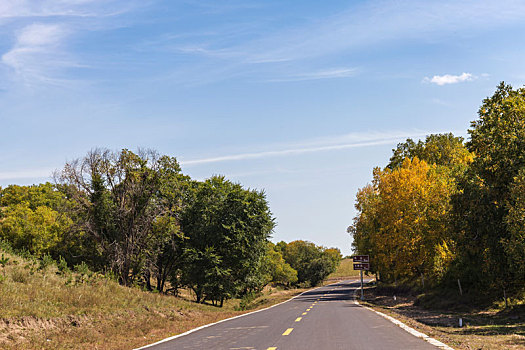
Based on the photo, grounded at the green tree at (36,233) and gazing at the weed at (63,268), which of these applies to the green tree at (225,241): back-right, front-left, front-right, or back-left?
front-left

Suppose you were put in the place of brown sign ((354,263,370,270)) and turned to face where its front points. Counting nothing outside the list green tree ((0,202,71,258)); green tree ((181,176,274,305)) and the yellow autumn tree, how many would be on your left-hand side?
1

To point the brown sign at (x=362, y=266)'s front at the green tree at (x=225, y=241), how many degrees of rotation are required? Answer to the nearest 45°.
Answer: approximately 90° to its right

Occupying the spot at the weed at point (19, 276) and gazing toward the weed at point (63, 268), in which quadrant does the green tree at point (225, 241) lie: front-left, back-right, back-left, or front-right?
front-right

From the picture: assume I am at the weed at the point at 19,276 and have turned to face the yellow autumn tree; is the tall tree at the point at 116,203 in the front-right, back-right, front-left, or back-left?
front-left

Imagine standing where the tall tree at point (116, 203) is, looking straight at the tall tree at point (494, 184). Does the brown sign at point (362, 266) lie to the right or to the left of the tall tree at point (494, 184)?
left

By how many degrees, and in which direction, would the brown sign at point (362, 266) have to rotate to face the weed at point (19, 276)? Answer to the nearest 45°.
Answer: approximately 45° to its right

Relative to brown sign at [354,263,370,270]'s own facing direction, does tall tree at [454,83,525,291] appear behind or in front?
in front

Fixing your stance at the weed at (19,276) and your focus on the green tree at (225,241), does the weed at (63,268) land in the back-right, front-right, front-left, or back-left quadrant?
front-left

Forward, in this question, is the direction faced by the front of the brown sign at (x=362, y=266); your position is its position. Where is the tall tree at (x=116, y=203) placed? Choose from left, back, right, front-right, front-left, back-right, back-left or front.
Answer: front-right

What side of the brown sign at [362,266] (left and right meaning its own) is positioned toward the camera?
front

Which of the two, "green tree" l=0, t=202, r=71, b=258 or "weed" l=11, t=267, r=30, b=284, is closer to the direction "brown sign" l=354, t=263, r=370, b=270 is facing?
the weed

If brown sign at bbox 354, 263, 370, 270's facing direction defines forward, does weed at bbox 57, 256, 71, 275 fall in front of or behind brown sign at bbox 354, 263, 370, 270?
in front
